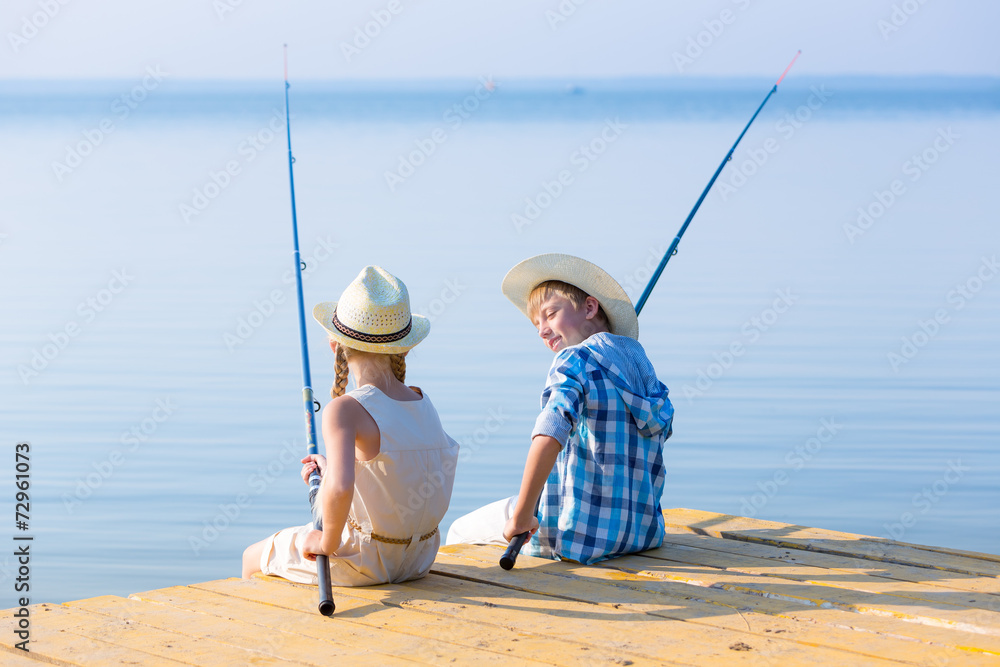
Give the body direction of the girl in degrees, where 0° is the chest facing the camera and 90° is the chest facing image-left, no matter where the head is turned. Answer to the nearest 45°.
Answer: approximately 135°

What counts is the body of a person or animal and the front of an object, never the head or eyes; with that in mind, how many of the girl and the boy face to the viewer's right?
0

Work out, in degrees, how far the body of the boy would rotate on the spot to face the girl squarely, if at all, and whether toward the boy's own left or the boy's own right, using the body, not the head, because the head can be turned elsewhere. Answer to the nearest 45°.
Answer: approximately 90° to the boy's own left

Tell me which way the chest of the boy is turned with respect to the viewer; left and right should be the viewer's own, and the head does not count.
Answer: facing away from the viewer and to the left of the viewer

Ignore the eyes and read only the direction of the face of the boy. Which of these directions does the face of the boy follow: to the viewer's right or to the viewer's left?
to the viewer's left

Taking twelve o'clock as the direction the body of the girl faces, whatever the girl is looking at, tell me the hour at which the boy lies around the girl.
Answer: The boy is roughly at 4 o'clock from the girl.
